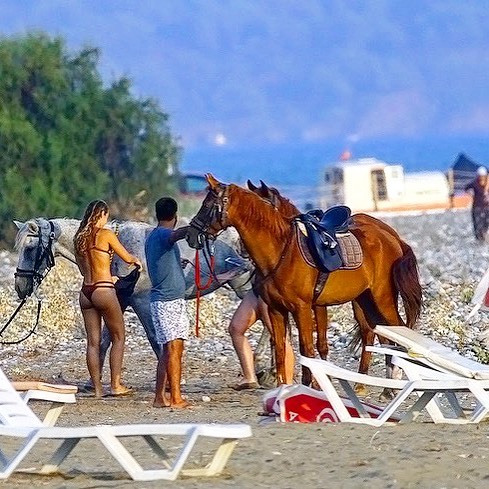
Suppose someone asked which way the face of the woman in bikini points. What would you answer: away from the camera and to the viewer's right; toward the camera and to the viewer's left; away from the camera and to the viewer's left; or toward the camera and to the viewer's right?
away from the camera and to the viewer's right

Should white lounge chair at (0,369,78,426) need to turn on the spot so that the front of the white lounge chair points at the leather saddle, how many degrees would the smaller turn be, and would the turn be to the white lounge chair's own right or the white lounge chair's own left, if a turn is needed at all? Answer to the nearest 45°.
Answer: approximately 45° to the white lounge chair's own left

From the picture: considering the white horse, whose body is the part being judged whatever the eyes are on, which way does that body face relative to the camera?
to the viewer's left

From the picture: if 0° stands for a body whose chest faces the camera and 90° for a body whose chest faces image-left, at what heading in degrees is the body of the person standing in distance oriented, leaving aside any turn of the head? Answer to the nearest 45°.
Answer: approximately 0°

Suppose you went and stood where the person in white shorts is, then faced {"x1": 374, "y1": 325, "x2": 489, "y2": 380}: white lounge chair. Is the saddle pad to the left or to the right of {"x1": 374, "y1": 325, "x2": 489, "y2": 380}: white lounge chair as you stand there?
left

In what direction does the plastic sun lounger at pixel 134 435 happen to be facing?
to the viewer's right

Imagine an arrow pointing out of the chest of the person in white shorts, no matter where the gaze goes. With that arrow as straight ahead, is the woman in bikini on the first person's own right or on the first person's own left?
on the first person's own left

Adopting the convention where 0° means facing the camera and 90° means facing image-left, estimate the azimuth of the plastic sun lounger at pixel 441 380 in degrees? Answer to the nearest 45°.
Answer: approximately 270°

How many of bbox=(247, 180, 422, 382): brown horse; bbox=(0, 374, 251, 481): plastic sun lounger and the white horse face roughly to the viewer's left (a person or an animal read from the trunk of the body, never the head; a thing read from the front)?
2

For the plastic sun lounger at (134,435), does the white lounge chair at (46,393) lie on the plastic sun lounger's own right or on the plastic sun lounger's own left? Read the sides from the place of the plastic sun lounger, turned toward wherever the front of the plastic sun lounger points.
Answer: on the plastic sun lounger's own left

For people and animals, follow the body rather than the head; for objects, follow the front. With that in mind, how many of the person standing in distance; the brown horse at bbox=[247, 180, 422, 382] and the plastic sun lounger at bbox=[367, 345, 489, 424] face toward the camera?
1

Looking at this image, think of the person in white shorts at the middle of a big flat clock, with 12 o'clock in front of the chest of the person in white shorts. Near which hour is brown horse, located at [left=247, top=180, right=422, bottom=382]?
The brown horse is roughly at 1 o'clock from the person in white shorts.

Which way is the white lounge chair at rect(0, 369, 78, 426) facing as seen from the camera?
to the viewer's right

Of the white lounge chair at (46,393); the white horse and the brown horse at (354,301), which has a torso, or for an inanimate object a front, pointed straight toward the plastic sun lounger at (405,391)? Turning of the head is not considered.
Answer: the white lounge chair

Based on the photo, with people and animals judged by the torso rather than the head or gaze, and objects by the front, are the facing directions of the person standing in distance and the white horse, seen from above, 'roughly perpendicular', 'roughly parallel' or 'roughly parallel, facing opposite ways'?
roughly perpendicular

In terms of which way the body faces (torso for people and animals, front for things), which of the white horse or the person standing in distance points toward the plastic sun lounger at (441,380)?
the person standing in distance

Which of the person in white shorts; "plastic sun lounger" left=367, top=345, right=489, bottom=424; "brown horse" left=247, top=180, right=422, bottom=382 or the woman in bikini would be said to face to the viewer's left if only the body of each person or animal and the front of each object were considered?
the brown horse
